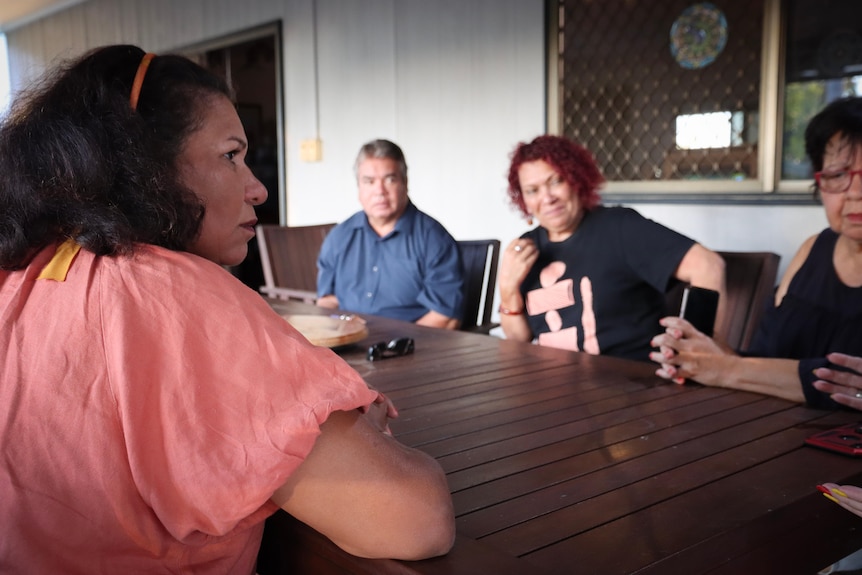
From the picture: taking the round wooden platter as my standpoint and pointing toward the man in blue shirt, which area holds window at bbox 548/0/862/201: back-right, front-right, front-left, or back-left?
front-right

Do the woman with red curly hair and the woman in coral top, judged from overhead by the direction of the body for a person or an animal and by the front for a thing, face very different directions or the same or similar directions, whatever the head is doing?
very different directions

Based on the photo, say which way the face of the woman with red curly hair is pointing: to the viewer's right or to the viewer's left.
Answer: to the viewer's left

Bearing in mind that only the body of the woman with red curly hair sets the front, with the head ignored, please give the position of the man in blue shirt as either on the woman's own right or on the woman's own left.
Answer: on the woman's own right

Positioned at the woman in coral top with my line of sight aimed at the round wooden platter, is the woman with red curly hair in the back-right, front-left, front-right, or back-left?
front-right

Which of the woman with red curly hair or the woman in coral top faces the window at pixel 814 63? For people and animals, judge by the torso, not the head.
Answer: the woman in coral top

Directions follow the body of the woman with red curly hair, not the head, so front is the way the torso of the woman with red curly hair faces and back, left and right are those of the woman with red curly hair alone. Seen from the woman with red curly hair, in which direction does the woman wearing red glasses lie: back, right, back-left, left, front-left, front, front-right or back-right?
left

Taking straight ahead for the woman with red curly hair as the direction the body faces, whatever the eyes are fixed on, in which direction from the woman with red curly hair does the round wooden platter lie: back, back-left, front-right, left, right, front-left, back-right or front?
front

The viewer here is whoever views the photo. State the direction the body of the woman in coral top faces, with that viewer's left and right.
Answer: facing away from the viewer and to the right of the viewer
